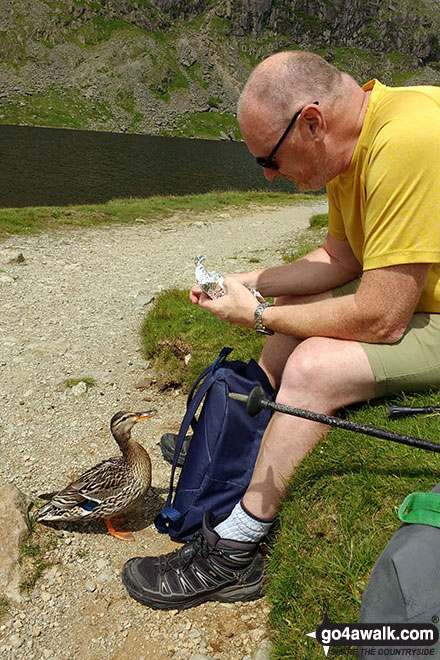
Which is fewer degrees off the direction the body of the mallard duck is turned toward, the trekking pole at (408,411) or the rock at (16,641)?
the trekking pole

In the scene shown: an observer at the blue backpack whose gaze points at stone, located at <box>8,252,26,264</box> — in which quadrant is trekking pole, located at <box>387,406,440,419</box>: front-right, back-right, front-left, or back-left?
back-right

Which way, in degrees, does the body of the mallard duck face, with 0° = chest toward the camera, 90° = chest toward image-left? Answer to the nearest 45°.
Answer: approximately 270°

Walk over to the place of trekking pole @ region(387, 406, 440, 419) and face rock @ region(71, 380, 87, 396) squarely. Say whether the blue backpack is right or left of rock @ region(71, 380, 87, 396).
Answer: left

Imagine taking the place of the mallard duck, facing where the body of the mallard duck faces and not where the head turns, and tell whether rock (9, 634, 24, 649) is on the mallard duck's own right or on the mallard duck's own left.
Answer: on the mallard duck's own right

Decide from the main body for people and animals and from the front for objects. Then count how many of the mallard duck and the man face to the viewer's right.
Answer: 1

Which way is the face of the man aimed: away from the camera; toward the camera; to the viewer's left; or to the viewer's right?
to the viewer's left

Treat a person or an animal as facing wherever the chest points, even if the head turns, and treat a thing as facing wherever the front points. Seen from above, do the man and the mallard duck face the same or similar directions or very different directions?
very different directions

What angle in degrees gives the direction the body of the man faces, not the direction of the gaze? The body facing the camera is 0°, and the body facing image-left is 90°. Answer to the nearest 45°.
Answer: approximately 90°
